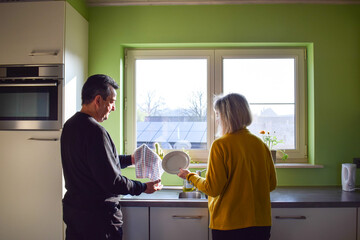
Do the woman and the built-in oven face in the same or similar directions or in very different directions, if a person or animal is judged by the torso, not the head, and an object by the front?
very different directions

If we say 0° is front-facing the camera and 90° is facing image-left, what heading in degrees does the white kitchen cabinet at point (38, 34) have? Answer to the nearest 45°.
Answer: approximately 0°

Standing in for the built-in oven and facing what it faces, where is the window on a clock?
The window is roughly at 9 o'clock from the built-in oven.

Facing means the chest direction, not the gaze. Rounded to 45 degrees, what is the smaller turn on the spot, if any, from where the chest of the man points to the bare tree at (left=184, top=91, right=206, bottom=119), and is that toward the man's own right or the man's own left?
0° — they already face it

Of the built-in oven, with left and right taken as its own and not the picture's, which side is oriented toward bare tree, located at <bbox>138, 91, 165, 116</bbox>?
back

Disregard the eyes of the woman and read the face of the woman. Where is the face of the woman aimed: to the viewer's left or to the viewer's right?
to the viewer's left

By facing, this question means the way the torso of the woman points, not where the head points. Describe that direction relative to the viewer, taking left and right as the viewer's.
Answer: facing away from the viewer and to the left of the viewer

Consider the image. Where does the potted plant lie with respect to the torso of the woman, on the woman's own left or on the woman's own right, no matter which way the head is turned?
on the woman's own right

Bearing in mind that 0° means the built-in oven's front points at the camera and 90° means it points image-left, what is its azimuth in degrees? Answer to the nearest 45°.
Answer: approximately 0°

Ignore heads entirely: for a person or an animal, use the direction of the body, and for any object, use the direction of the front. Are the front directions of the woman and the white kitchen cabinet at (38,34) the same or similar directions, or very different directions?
very different directions

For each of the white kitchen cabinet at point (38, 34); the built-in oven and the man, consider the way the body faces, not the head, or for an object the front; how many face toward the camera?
2

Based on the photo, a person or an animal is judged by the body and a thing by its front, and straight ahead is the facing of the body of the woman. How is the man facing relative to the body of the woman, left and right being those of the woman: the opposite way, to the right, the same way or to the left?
to the right

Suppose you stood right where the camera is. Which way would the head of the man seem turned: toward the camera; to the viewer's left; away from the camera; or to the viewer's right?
to the viewer's right

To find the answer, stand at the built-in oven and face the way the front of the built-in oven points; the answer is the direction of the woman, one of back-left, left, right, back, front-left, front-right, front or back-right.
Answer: front-left

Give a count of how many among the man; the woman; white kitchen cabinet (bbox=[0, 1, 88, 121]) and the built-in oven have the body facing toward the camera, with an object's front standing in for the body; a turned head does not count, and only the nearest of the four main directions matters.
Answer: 2

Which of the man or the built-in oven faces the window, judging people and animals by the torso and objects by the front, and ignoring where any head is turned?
the man

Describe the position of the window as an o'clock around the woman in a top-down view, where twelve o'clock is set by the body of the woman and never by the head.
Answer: The window is roughly at 1 o'clock from the woman.
